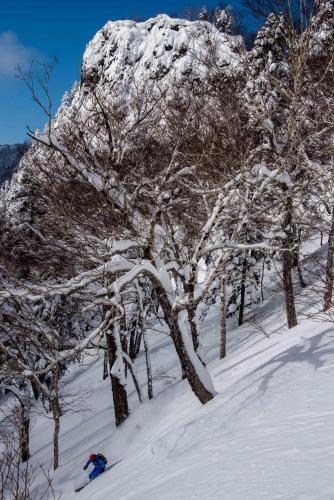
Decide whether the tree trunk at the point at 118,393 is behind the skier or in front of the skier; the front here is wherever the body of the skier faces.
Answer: behind

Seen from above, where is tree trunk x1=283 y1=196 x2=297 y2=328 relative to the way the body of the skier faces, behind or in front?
behind

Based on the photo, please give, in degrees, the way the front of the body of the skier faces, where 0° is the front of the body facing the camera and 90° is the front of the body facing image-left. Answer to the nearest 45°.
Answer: approximately 45°
